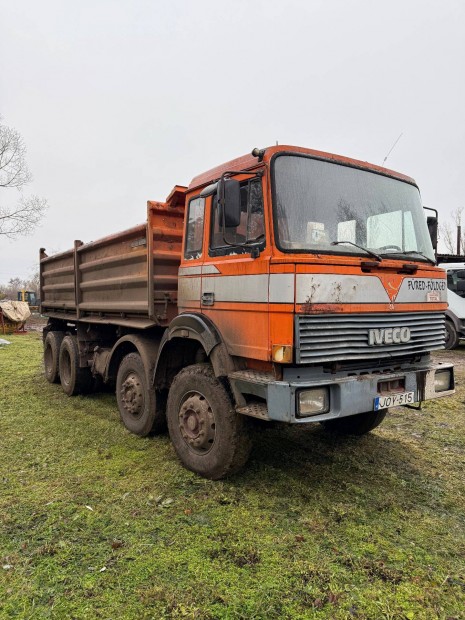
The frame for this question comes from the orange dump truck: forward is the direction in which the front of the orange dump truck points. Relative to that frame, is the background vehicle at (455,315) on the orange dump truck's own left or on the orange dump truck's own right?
on the orange dump truck's own left

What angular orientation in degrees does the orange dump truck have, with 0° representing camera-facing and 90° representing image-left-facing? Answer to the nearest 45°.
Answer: approximately 315°
